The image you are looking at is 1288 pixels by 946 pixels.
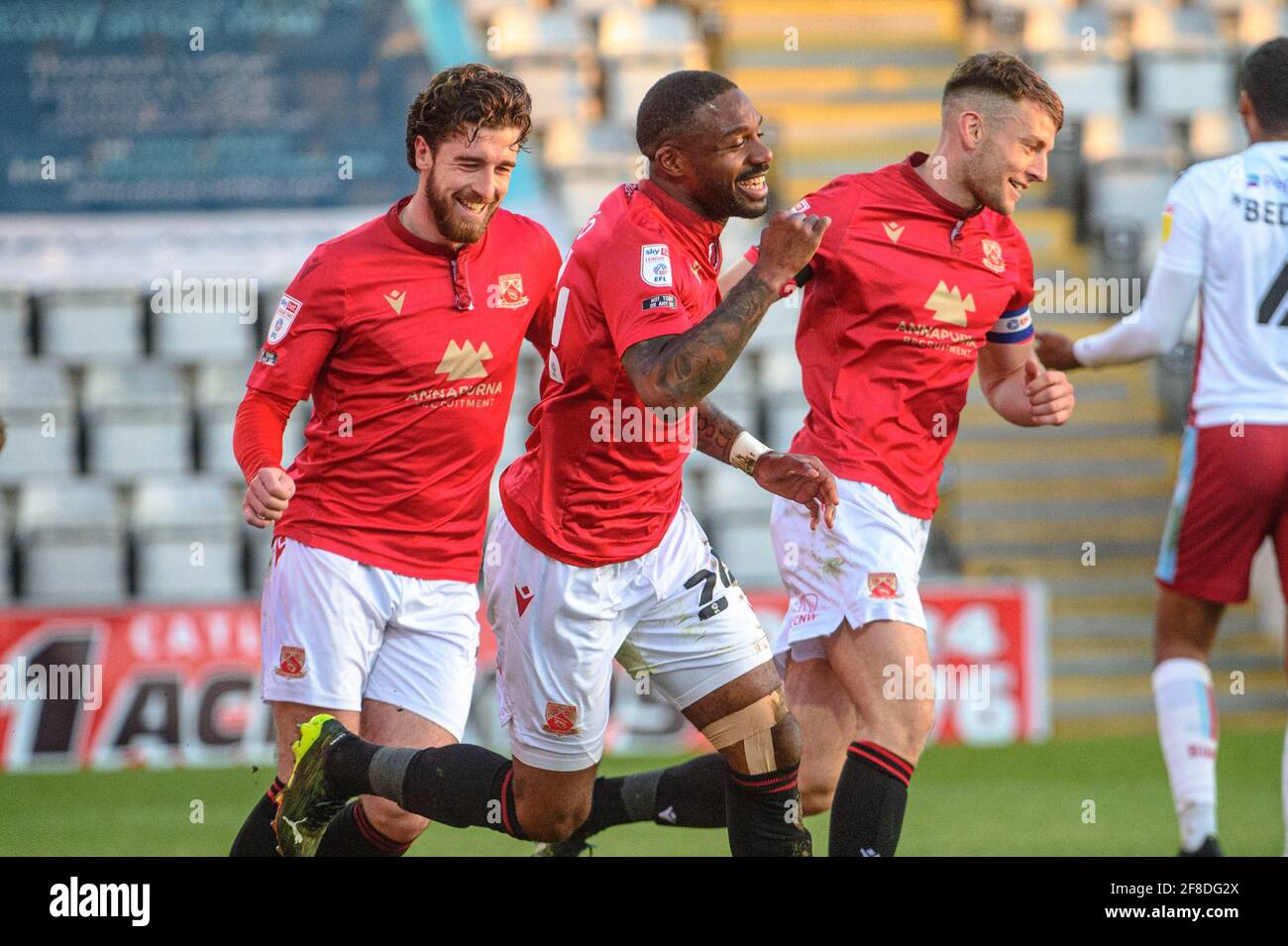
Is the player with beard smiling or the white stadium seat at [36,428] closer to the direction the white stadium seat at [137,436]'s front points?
the player with beard smiling

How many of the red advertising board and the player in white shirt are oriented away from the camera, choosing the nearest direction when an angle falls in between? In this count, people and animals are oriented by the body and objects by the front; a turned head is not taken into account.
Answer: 1

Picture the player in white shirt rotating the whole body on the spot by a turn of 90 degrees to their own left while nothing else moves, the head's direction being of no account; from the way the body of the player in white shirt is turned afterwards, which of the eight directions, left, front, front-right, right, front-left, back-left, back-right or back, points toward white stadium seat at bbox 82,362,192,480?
front-right

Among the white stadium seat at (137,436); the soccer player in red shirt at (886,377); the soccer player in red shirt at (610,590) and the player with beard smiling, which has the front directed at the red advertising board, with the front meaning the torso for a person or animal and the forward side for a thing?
the white stadium seat

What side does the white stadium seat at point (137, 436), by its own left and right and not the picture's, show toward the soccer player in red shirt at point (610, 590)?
front

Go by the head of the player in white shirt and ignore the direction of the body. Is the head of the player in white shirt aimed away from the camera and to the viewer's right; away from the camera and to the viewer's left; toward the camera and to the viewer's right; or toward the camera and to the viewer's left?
away from the camera and to the viewer's left

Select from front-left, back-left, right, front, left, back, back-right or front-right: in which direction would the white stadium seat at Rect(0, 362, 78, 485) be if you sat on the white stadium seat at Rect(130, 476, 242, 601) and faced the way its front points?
back-right

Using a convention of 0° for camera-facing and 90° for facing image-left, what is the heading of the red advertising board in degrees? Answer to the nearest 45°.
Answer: approximately 0°

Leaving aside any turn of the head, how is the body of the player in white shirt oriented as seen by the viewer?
away from the camera

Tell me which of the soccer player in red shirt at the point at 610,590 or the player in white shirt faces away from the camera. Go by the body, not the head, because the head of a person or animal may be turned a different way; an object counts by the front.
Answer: the player in white shirt
